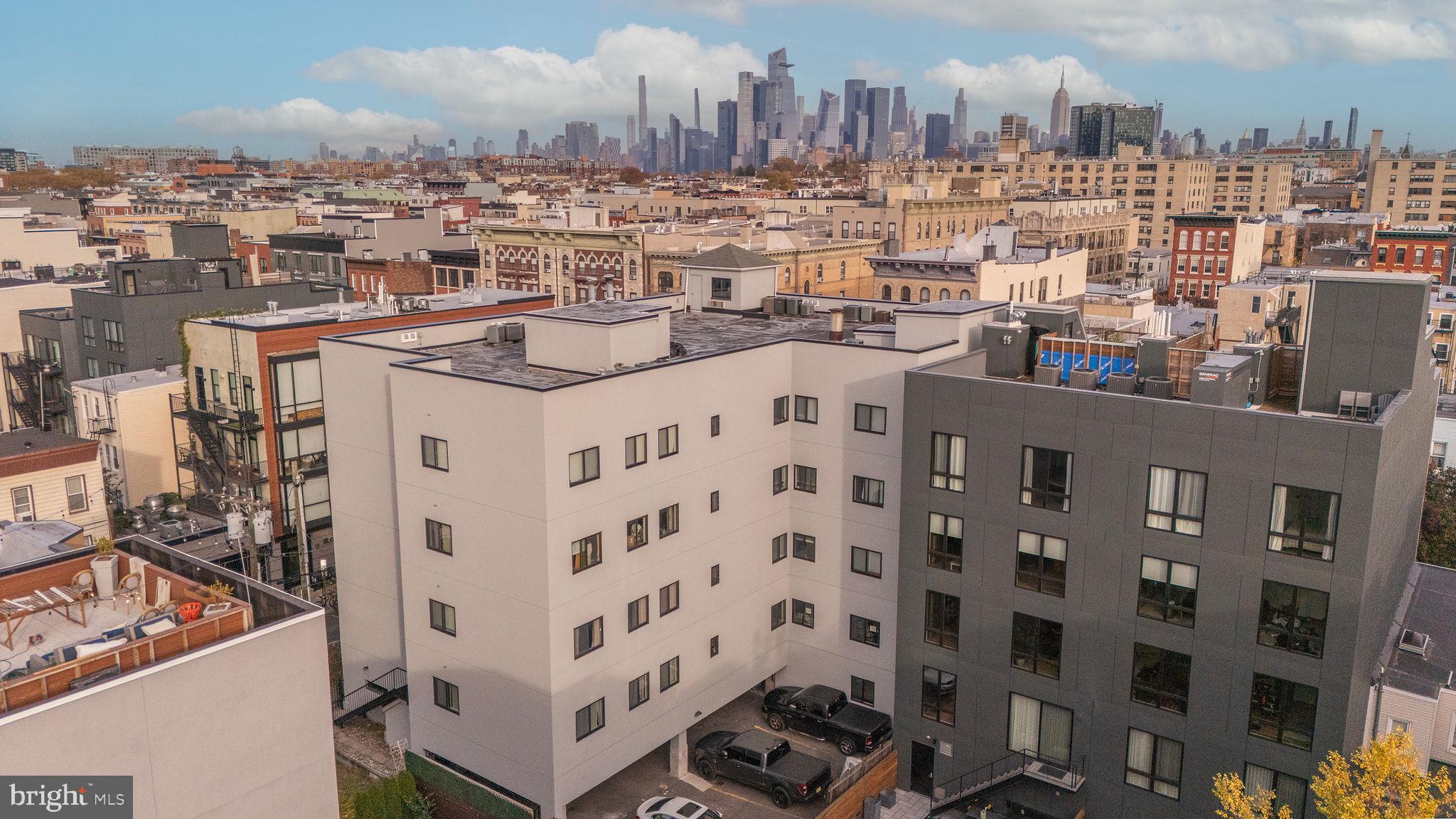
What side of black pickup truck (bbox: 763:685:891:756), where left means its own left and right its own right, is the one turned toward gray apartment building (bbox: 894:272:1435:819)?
back

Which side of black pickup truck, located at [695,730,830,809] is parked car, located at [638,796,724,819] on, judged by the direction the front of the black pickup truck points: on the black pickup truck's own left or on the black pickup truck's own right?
on the black pickup truck's own left

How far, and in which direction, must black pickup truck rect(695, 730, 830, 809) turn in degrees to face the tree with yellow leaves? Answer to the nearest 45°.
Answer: approximately 180°

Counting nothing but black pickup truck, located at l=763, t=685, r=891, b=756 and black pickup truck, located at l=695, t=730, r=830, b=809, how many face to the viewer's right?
0

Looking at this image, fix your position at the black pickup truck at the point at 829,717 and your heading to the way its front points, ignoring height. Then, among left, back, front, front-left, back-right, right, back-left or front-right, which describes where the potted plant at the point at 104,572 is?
left

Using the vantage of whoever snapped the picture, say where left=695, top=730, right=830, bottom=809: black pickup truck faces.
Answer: facing away from the viewer and to the left of the viewer

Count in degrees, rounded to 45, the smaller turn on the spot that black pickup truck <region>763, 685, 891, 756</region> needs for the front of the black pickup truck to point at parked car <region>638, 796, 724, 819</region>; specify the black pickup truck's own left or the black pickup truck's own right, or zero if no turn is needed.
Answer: approximately 90° to the black pickup truck's own left

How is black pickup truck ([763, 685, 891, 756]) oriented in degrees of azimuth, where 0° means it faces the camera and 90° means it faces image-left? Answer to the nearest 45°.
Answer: approximately 135°

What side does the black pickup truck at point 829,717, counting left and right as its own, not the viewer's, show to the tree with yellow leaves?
back

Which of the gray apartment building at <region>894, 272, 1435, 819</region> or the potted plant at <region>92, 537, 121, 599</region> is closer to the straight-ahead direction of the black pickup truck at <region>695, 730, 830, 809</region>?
the potted plant
